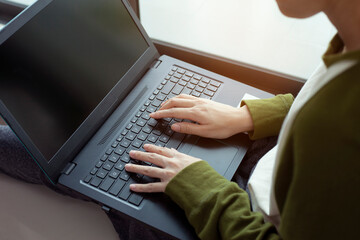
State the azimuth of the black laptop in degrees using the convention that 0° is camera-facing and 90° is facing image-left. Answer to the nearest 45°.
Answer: approximately 315°

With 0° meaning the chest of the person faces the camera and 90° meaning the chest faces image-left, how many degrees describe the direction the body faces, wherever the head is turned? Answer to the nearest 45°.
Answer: approximately 90°
